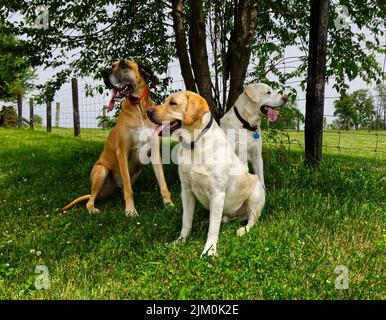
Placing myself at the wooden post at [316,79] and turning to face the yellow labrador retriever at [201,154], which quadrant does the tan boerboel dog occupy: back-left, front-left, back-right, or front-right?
front-right

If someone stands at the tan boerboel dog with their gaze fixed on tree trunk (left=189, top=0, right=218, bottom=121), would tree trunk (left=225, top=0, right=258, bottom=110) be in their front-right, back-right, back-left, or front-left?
front-right

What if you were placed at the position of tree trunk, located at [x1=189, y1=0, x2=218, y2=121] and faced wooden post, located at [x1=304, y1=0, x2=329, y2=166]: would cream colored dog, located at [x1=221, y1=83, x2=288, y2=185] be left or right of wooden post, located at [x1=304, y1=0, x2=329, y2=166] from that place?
right

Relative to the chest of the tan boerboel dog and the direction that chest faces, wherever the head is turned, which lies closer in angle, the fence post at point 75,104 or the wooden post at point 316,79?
the wooden post

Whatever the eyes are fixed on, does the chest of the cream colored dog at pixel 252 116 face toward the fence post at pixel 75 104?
no

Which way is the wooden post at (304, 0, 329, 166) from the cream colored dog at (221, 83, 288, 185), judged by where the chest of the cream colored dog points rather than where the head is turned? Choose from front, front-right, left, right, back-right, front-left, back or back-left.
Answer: front-left

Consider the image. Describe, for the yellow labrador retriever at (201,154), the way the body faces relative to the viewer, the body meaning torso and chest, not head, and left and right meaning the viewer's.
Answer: facing the viewer and to the left of the viewer

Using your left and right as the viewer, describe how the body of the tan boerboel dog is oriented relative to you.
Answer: facing the viewer and to the right of the viewer

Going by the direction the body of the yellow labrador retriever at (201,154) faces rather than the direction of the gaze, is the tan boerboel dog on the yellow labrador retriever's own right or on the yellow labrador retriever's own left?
on the yellow labrador retriever's own right

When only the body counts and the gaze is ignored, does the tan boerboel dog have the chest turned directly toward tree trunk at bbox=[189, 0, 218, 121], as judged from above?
no

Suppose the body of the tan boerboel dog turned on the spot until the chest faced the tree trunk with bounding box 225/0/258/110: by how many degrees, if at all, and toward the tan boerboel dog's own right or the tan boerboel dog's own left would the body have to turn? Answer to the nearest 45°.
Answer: approximately 90° to the tan boerboel dog's own left
